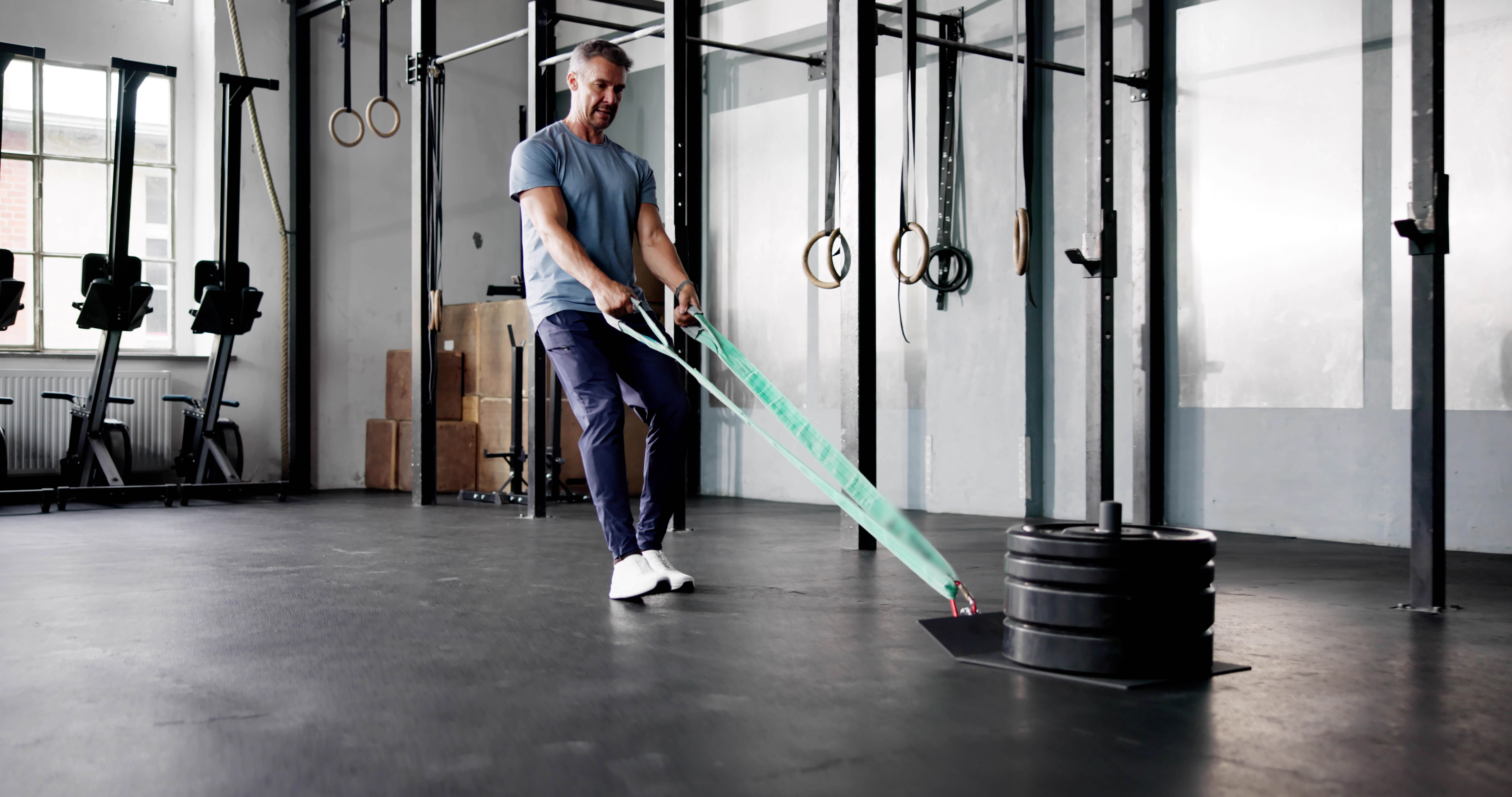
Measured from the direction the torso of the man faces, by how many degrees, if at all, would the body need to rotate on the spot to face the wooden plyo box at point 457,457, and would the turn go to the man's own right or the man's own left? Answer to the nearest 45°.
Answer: approximately 135° to the man's own left

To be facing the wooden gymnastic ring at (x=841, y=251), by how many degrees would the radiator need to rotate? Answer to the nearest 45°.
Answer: approximately 45° to its left

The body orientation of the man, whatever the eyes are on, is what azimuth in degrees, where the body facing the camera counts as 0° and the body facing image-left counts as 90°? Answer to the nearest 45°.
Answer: approximately 315°

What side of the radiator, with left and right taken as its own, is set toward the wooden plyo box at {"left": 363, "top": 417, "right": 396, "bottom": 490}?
left

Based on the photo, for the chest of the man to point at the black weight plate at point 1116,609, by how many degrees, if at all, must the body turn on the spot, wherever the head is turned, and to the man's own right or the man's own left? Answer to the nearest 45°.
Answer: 0° — they already face it

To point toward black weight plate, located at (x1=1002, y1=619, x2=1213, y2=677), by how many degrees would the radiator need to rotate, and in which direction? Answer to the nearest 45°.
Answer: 0° — it already faces it

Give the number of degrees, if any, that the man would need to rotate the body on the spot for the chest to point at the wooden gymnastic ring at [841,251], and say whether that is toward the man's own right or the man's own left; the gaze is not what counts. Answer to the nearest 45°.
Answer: approximately 90° to the man's own left

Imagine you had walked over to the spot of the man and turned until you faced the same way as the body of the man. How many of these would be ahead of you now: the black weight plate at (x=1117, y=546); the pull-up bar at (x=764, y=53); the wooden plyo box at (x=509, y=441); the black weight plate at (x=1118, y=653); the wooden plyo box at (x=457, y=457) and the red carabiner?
3

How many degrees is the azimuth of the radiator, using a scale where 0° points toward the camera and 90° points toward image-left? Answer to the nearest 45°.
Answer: approximately 0°

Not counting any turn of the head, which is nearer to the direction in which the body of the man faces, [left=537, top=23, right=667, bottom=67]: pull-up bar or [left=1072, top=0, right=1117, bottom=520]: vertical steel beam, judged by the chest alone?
the vertical steel beam
